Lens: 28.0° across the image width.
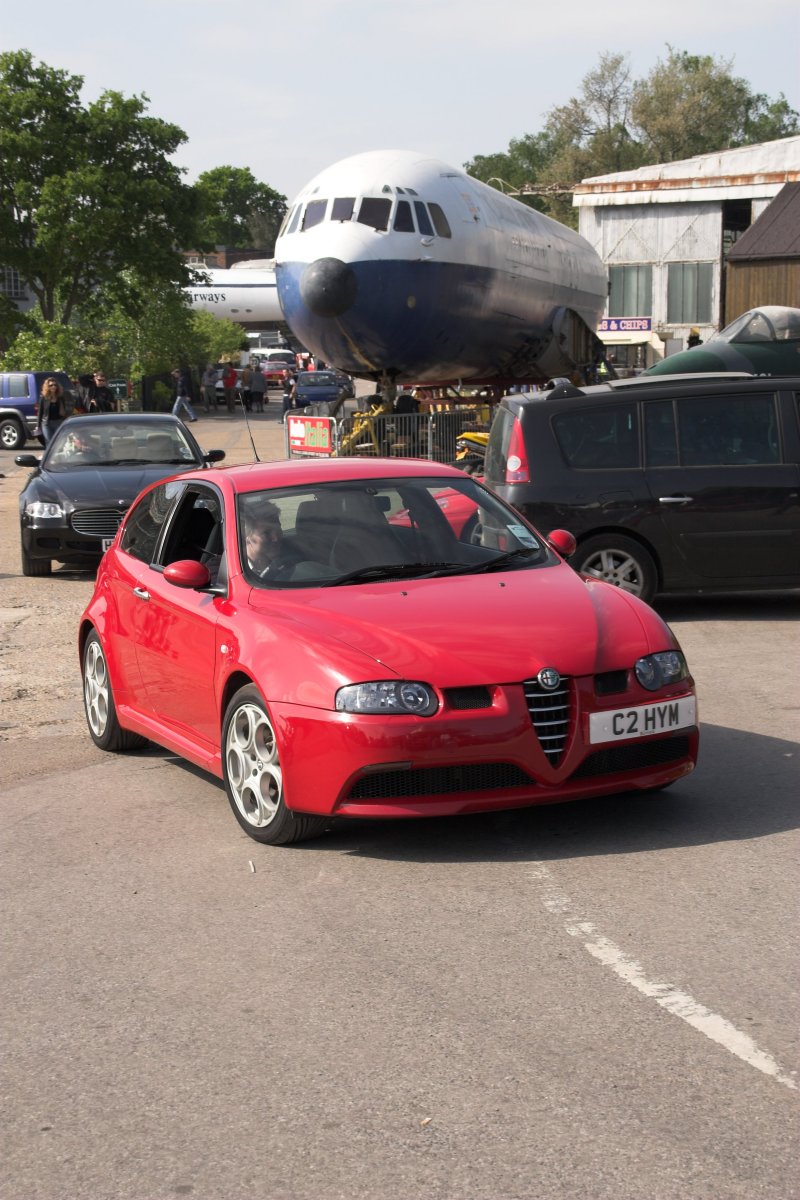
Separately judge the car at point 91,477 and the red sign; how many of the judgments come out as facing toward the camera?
2

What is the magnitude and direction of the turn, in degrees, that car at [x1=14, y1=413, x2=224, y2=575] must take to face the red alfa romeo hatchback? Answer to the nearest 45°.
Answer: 0° — it already faces it

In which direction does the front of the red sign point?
toward the camera

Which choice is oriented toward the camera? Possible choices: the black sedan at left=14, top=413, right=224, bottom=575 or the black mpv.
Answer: the black sedan

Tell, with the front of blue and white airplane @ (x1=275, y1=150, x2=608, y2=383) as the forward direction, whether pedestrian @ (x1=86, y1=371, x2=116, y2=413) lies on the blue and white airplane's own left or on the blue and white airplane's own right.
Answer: on the blue and white airplane's own right

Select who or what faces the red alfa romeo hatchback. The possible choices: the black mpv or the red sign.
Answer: the red sign

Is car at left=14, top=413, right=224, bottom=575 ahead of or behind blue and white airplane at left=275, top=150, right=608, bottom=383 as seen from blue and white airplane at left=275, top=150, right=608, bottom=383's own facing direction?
ahead

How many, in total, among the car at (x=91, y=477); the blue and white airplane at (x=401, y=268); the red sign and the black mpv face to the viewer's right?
1

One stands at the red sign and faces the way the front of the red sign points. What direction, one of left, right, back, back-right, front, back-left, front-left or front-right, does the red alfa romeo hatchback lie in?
front

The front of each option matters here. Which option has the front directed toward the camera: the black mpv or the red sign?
the red sign

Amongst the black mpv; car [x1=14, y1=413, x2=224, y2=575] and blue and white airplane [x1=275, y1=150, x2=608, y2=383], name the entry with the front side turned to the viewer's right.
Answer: the black mpv

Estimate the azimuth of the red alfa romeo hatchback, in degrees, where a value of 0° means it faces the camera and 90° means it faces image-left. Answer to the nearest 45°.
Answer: approximately 315°

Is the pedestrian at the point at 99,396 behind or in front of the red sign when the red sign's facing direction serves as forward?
behind

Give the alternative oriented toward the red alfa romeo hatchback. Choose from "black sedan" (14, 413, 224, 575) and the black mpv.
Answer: the black sedan

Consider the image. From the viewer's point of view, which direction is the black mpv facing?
to the viewer's right

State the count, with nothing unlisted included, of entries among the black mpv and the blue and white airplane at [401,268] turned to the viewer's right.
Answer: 1

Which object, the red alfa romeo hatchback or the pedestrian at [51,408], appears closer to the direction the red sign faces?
the red alfa romeo hatchback
